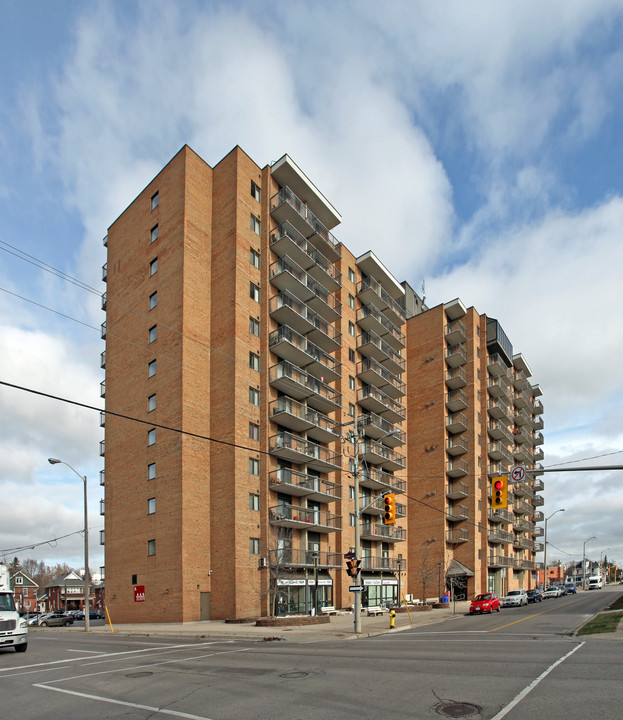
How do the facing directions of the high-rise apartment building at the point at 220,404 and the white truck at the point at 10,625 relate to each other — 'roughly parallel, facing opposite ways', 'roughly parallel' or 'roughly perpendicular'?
roughly parallel

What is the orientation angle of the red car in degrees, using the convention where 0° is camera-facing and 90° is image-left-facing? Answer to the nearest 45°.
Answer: approximately 45°

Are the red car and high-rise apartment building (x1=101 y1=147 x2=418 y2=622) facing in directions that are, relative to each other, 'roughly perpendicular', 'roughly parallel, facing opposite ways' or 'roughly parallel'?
roughly perpendicular

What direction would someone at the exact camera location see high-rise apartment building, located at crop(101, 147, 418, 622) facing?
facing the viewer and to the right of the viewer

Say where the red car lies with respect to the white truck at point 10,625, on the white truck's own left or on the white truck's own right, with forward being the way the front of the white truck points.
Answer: on the white truck's own left

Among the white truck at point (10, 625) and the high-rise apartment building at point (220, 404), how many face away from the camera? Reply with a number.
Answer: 0

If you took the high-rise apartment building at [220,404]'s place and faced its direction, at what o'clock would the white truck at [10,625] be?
The white truck is roughly at 2 o'clock from the high-rise apartment building.

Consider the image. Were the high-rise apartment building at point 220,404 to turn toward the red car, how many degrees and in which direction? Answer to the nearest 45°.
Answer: approximately 45° to its left

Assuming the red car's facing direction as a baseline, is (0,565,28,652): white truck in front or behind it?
in front

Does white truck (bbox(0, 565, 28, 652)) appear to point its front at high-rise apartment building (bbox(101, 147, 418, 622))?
no

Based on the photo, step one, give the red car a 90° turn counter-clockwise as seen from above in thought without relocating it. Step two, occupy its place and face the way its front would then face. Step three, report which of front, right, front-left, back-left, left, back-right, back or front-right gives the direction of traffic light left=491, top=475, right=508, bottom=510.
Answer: front-right

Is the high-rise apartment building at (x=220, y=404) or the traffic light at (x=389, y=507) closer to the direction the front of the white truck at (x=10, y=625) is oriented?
the traffic light

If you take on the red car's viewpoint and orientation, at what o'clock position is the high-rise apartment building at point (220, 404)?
The high-rise apartment building is roughly at 1 o'clock from the red car.

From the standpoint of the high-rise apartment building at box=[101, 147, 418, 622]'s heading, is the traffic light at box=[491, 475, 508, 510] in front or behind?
in front
